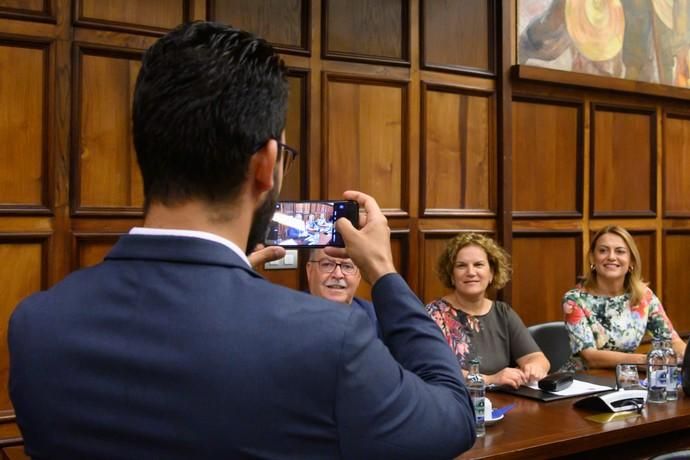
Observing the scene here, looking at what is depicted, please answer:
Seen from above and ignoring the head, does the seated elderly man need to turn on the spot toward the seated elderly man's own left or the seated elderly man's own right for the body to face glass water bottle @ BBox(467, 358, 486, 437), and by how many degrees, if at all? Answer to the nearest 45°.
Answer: approximately 45° to the seated elderly man's own left

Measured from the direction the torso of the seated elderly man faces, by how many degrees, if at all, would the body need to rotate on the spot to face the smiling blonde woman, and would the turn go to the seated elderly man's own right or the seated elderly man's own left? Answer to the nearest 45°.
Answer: approximately 135° to the seated elderly man's own left

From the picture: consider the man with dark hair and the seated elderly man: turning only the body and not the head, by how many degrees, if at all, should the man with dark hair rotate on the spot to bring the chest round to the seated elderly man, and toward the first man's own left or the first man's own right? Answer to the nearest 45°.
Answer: approximately 45° to the first man's own left

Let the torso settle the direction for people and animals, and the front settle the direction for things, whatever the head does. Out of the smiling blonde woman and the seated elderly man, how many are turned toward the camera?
2

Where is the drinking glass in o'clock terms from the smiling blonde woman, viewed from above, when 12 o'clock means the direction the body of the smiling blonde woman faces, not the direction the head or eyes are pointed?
The drinking glass is roughly at 12 o'clock from the smiling blonde woman.

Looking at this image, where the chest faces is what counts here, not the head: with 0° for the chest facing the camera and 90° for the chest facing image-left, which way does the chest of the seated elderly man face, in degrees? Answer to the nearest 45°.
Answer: approximately 0°

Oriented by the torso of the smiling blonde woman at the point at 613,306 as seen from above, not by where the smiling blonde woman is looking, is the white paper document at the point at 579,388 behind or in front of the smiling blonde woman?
in front

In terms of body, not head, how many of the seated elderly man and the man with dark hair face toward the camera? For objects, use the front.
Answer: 1

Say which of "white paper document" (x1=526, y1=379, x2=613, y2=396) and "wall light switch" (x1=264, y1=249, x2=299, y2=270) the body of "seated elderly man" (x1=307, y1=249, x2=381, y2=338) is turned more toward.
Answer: the white paper document

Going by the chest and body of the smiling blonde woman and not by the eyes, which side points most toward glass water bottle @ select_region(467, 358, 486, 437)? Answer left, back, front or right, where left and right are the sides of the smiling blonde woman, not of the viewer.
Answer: front

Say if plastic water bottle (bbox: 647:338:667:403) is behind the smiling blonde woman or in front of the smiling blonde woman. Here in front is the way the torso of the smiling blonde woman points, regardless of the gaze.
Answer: in front

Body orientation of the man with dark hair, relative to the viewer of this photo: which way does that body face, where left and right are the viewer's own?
facing away from the viewer and to the right of the viewer
